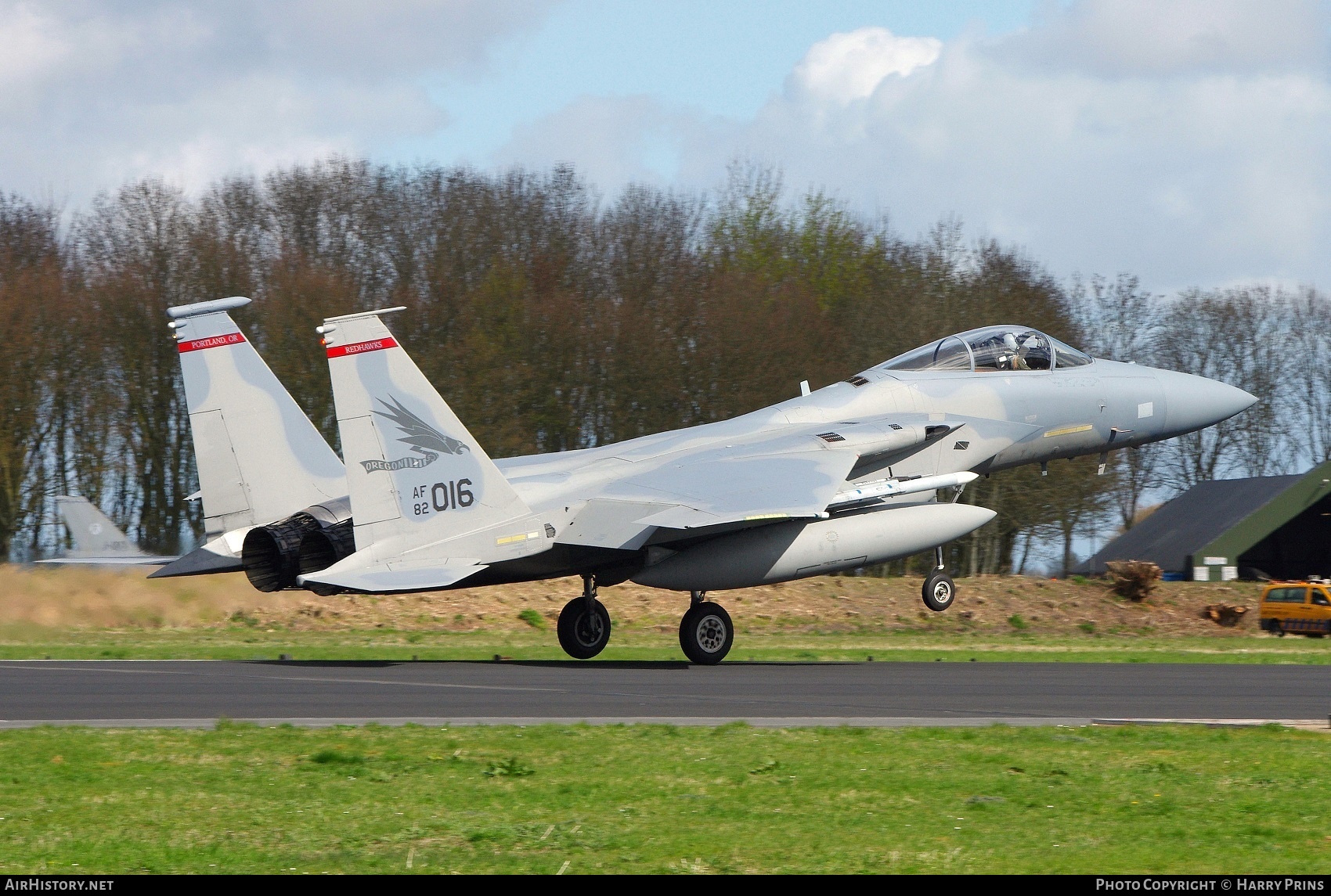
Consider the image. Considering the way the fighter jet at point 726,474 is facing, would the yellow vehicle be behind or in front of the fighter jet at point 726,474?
in front

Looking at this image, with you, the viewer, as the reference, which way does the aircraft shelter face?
facing the viewer and to the right of the viewer

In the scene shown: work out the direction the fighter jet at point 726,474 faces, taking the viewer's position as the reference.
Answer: facing away from the viewer and to the right of the viewer

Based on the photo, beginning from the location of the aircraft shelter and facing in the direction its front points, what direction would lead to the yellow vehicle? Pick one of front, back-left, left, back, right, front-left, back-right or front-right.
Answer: front-right

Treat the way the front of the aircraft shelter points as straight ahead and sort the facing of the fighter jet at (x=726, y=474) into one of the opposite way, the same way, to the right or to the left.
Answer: to the left
